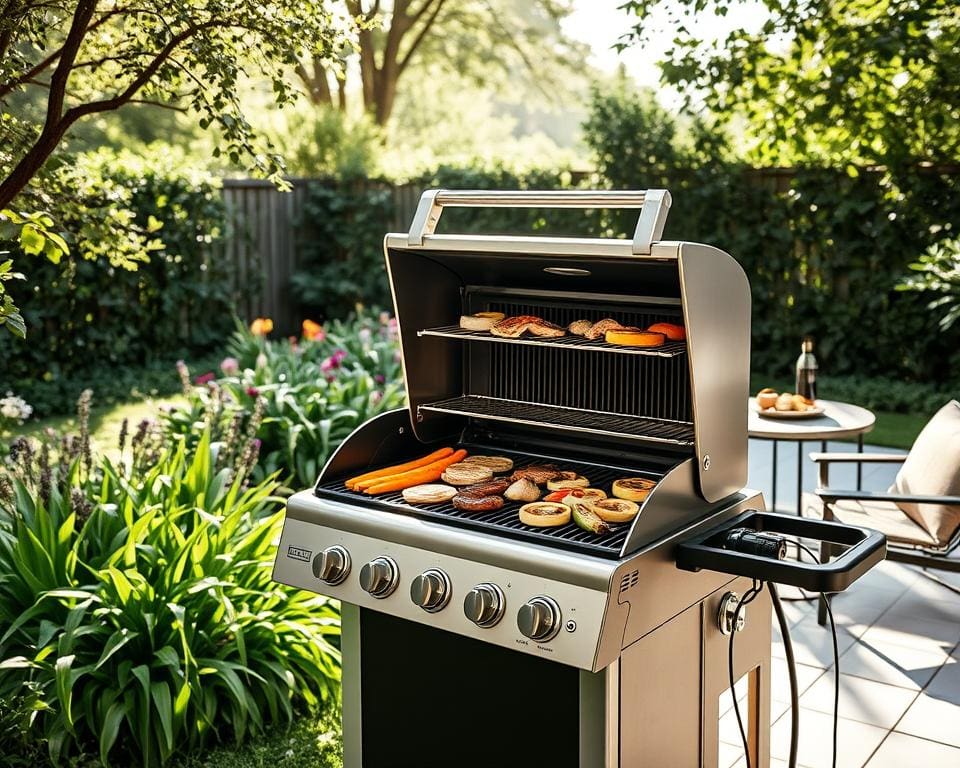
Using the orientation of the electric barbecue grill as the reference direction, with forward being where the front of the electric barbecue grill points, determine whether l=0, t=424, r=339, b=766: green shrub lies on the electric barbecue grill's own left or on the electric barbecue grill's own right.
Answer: on the electric barbecue grill's own right

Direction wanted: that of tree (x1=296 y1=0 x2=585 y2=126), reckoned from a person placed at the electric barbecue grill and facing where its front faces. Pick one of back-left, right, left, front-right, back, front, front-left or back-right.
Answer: back-right

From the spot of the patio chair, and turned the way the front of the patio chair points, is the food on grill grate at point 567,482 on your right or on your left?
on your left

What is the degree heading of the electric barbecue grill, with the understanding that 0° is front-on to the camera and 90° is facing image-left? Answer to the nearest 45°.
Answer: approximately 45°

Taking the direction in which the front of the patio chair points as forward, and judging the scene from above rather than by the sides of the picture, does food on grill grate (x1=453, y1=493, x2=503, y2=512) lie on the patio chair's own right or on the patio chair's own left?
on the patio chair's own left

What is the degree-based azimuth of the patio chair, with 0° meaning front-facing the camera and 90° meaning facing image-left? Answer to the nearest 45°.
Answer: approximately 90°

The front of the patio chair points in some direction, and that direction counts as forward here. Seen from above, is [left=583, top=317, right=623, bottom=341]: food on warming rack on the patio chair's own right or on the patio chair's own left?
on the patio chair's own left

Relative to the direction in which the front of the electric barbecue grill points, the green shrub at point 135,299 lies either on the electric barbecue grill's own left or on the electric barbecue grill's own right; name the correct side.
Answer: on the electric barbecue grill's own right

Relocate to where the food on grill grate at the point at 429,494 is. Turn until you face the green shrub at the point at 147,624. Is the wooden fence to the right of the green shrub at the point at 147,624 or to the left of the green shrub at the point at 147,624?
right
